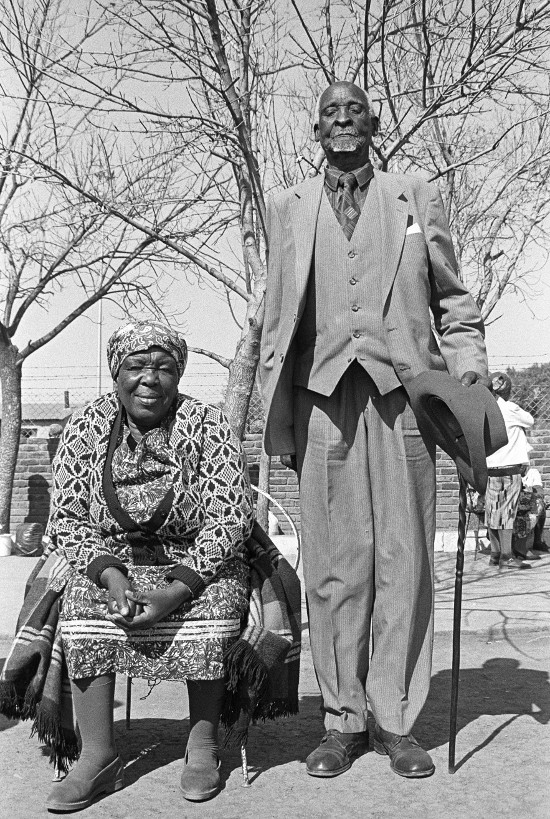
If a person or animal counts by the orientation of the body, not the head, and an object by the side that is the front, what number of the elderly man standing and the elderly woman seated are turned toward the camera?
2

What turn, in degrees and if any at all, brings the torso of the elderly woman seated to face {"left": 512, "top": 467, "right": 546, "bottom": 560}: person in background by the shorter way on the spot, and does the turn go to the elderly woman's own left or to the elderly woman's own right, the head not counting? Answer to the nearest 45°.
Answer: approximately 135° to the elderly woman's own left

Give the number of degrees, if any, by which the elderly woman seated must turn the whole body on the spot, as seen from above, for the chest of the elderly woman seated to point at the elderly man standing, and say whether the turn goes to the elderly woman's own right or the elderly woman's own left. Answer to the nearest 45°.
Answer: approximately 90° to the elderly woman's own left

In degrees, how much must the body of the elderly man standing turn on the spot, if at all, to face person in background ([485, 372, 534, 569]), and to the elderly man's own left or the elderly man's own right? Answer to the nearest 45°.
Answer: approximately 180°

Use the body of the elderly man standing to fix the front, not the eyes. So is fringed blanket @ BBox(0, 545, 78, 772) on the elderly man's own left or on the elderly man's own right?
on the elderly man's own right

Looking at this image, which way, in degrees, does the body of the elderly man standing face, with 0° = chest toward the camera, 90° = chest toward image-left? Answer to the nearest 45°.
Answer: approximately 0°
